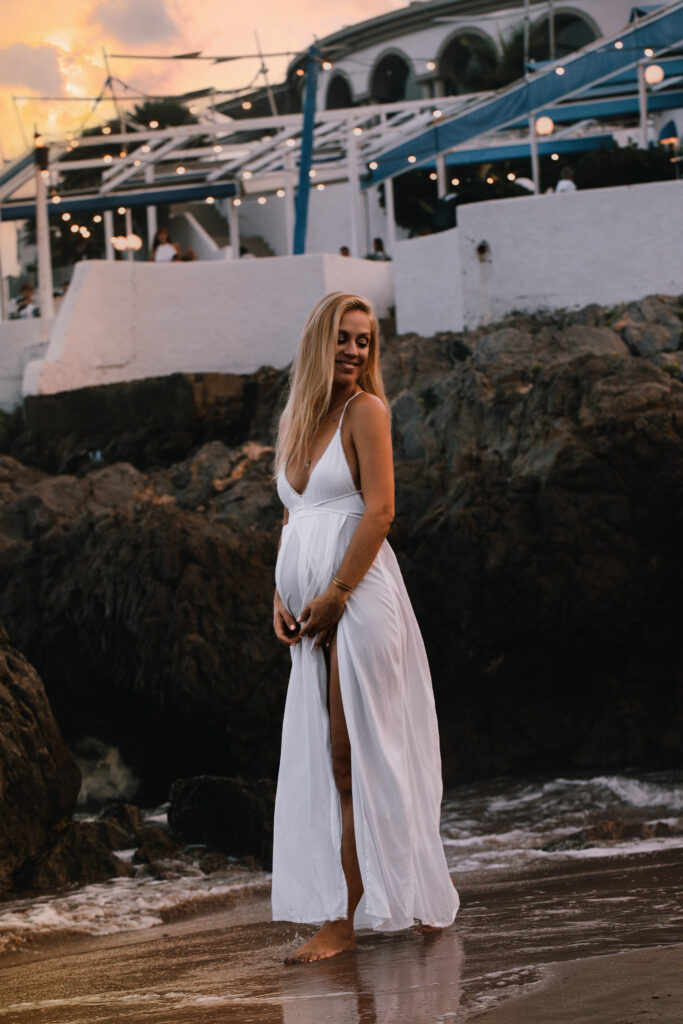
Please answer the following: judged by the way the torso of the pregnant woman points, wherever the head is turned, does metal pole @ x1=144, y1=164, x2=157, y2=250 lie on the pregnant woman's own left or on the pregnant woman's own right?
on the pregnant woman's own right

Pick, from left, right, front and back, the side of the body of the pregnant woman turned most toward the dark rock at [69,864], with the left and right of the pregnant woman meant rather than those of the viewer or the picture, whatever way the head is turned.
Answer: right

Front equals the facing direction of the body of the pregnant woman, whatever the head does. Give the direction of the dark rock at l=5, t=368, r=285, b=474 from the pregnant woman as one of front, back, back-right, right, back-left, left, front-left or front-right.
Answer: back-right

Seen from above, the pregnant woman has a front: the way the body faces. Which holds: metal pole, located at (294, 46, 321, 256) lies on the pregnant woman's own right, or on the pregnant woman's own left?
on the pregnant woman's own right

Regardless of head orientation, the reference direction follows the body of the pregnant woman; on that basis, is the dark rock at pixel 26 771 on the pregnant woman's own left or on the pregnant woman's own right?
on the pregnant woman's own right

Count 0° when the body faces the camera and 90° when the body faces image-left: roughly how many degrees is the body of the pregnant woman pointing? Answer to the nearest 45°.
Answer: approximately 45°

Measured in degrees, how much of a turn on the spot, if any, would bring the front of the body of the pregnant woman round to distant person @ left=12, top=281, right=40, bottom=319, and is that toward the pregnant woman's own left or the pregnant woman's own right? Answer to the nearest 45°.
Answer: approximately 135° to the pregnant woman's own right
